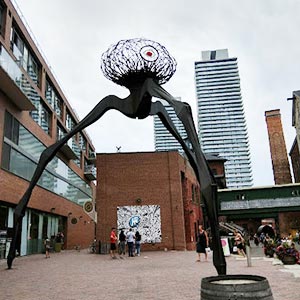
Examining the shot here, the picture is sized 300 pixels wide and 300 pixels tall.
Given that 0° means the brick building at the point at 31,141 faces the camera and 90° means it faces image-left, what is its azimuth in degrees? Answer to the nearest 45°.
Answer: approximately 270°

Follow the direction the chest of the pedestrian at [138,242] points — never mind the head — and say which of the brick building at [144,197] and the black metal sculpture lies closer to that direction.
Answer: the brick building

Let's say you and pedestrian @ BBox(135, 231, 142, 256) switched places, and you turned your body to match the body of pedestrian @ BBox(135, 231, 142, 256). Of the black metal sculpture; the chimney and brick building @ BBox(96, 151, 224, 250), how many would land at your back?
1

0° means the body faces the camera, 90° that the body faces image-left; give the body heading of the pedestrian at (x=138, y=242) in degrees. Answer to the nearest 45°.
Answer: approximately 180°

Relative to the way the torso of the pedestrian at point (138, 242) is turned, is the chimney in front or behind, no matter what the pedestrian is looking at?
in front

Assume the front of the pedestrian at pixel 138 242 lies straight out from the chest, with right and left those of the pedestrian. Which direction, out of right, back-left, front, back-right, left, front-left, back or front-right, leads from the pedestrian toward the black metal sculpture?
back

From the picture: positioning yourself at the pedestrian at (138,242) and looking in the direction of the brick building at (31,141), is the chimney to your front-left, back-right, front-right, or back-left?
back-right

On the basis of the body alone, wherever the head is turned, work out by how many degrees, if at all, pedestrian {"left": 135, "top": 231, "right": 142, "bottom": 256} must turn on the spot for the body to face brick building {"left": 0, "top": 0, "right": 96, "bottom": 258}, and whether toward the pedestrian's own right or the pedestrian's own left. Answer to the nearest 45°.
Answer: approximately 90° to the pedestrian's own left

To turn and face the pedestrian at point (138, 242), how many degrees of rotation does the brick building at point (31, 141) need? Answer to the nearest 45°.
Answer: approximately 45° to its left

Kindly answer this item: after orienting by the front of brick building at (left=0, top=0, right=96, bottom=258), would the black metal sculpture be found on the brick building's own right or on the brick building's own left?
on the brick building's own right

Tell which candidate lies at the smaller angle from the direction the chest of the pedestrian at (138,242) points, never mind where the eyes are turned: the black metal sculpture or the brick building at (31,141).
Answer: the brick building

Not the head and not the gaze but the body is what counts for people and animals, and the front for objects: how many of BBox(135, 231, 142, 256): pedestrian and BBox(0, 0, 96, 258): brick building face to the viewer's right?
1

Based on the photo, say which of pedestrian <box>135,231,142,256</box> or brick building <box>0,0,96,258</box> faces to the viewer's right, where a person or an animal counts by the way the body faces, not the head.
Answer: the brick building

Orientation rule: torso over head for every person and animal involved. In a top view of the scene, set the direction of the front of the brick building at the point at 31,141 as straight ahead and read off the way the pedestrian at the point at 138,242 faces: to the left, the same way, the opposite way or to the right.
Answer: to the left
